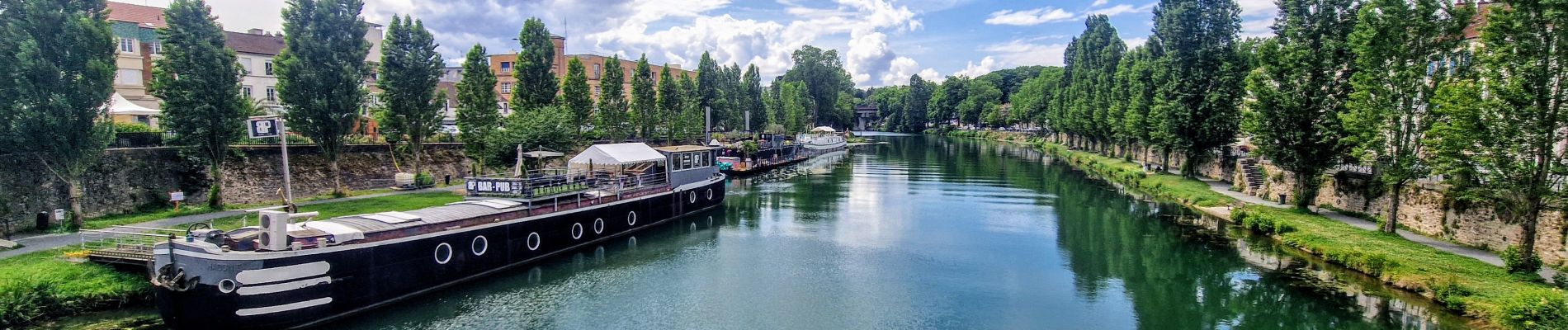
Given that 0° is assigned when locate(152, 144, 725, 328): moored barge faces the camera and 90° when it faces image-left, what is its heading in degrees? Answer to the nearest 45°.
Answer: approximately 45°

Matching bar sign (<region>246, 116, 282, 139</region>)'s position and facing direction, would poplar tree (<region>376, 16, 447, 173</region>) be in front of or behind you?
behind

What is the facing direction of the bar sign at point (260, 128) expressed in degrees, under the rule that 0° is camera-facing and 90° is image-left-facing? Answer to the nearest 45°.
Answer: approximately 0°

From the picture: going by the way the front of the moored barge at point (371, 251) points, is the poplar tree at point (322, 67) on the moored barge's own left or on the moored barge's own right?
on the moored barge's own right

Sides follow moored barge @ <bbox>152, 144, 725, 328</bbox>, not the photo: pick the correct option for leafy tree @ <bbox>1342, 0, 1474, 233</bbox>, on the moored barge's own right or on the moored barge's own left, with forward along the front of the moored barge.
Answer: on the moored barge's own left

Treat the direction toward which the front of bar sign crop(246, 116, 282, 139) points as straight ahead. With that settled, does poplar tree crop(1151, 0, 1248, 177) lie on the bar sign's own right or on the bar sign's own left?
on the bar sign's own left

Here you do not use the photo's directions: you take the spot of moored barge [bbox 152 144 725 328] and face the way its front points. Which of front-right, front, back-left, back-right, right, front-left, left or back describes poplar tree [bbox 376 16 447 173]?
back-right

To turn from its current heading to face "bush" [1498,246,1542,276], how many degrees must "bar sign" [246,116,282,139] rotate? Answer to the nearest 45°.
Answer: approximately 45° to its left

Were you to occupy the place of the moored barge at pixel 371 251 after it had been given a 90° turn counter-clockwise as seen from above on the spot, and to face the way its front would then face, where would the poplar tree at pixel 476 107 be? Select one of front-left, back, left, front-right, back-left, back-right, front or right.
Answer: back-left
